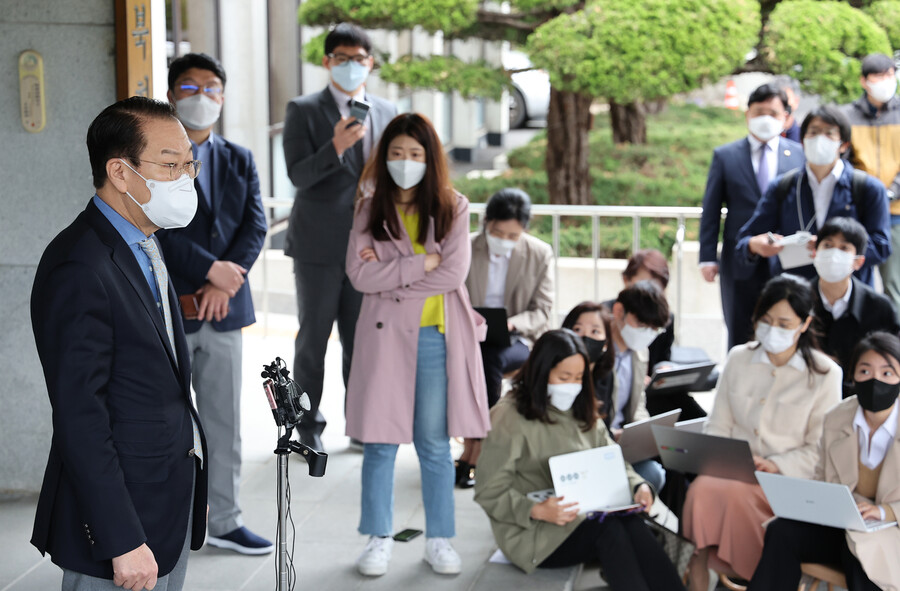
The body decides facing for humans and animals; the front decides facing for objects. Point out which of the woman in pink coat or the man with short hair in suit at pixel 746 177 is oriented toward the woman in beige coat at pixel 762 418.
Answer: the man with short hair in suit

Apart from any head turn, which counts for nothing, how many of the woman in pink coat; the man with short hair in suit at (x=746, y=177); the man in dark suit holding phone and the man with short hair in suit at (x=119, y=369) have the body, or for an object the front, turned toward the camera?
3

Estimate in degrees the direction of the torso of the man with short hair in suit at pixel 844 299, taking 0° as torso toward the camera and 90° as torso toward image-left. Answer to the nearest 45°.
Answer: approximately 45°

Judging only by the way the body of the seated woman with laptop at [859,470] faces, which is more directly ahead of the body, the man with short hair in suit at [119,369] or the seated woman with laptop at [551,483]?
the man with short hair in suit

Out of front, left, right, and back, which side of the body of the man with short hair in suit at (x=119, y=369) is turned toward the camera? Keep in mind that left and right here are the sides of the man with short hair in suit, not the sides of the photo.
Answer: right
